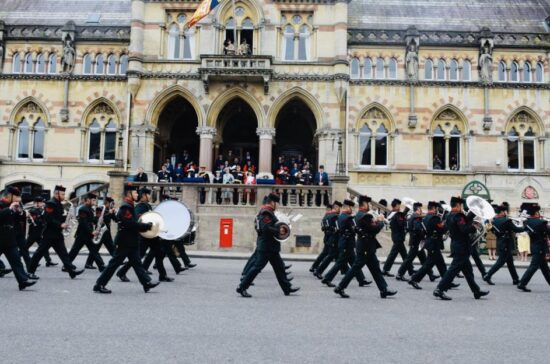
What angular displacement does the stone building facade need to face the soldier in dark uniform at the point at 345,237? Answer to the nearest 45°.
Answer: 0° — it already faces them

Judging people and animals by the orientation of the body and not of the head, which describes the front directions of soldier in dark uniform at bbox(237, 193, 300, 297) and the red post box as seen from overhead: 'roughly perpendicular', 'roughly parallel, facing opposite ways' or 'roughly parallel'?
roughly perpendicular
